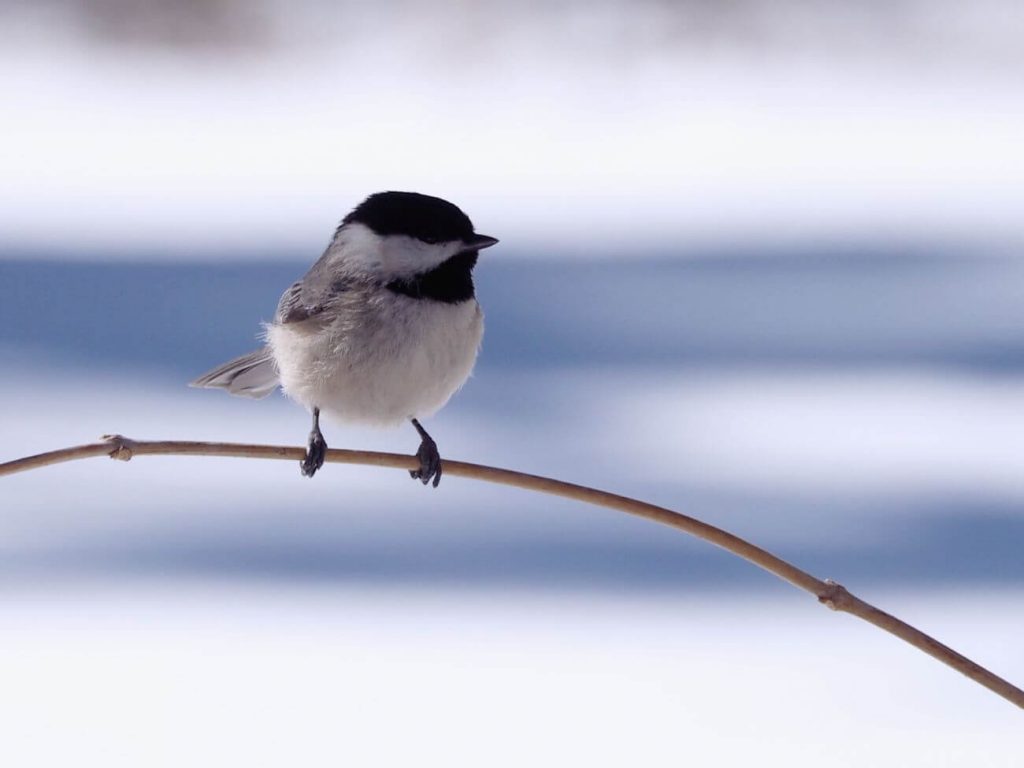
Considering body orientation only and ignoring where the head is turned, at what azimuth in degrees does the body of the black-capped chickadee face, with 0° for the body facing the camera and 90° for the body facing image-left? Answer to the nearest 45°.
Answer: approximately 315°
